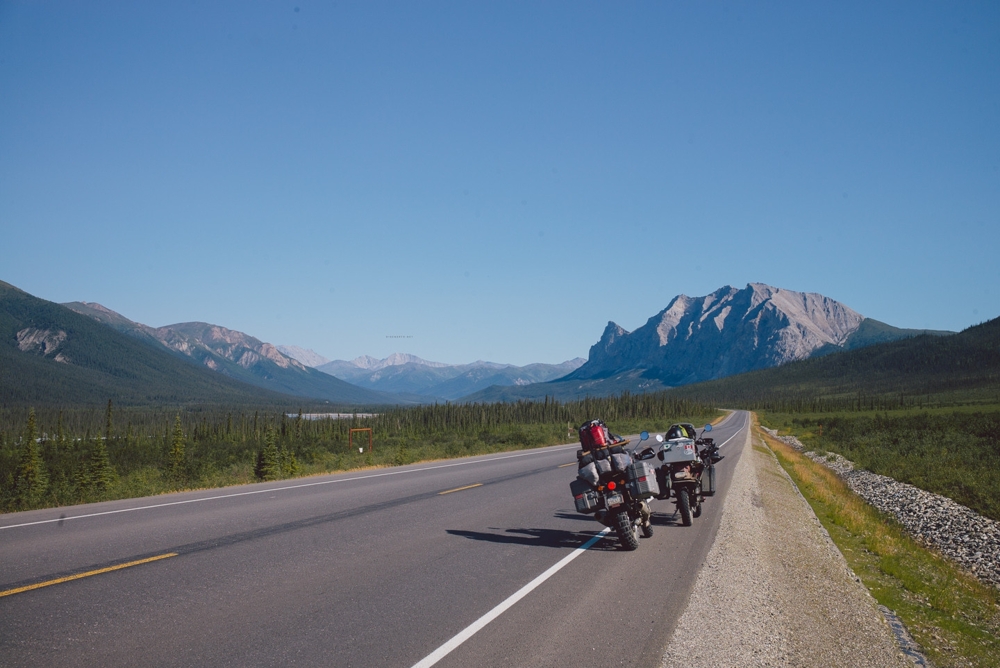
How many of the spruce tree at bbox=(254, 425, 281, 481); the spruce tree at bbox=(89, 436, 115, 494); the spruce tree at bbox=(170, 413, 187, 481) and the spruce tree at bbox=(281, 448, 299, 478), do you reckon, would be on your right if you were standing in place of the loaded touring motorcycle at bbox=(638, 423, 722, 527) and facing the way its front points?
0

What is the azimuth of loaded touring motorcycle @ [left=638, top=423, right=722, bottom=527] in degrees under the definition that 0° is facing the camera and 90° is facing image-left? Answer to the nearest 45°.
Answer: approximately 180°

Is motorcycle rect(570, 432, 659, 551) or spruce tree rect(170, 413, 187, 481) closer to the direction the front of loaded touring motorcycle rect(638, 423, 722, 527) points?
the spruce tree

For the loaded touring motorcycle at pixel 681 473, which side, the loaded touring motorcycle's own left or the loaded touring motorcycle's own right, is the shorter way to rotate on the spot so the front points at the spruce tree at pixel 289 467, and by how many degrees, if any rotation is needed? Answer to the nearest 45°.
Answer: approximately 45° to the loaded touring motorcycle's own left

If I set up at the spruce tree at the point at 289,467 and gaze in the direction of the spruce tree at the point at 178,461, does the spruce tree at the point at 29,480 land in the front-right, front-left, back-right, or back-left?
front-left

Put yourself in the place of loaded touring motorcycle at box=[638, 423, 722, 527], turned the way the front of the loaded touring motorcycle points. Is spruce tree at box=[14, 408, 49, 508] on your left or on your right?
on your left

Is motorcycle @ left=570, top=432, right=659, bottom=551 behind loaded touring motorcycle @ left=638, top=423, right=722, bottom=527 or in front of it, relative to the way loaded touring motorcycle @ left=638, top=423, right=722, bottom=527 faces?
behind

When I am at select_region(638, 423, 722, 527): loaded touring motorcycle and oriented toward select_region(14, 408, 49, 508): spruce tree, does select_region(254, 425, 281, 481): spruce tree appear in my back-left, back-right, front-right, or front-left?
front-right

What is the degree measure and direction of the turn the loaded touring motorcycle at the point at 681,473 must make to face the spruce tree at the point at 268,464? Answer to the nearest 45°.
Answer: approximately 45° to its left

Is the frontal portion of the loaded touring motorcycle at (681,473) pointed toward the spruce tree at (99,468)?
no

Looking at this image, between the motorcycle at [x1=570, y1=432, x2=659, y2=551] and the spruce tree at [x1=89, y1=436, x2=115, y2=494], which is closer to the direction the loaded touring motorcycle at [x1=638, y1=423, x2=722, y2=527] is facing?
the spruce tree

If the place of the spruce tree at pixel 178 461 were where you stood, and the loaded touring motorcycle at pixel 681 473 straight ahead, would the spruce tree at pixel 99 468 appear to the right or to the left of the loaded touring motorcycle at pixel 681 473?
right

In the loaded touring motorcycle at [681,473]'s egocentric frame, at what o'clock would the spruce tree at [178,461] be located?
The spruce tree is roughly at 10 o'clock from the loaded touring motorcycle.

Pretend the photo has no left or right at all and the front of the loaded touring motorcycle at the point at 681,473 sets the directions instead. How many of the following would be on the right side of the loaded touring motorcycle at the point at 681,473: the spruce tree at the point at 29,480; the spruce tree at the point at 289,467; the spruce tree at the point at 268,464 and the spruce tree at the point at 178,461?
0
